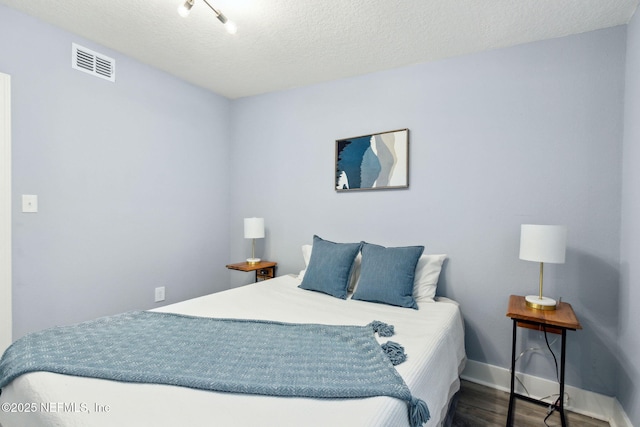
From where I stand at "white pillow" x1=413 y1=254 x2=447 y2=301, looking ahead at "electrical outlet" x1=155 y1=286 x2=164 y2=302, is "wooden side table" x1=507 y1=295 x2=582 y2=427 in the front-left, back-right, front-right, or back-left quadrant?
back-left

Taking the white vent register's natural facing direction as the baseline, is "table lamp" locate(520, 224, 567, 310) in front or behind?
in front

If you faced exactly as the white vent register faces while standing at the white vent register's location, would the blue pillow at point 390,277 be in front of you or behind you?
in front

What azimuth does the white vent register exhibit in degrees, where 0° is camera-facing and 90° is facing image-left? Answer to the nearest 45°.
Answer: approximately 315°

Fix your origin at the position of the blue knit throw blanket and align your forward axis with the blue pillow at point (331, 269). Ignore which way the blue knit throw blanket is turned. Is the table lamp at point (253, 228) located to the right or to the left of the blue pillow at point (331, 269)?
left

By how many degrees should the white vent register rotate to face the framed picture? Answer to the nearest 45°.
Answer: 0° — it already faces it
